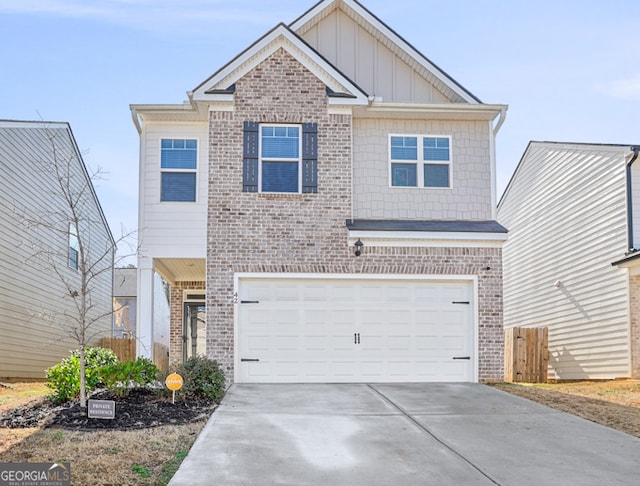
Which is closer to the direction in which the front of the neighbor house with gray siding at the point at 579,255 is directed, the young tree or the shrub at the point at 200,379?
the shrub

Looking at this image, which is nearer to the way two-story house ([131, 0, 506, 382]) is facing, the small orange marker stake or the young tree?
the small orange marker stake

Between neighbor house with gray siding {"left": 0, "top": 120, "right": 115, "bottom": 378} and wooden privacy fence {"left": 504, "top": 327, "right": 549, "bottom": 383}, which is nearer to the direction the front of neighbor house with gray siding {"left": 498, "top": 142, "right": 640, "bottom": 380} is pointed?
the wooden privacy fence

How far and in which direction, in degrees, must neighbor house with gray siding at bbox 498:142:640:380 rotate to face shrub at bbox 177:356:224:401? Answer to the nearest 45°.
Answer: approximately 90° to its right

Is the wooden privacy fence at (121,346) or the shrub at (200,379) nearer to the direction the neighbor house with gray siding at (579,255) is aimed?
the shrub

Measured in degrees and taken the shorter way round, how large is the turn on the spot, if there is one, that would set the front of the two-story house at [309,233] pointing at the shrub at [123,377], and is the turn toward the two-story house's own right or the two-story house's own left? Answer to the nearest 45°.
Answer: approximately 45° to the two-story house's own right

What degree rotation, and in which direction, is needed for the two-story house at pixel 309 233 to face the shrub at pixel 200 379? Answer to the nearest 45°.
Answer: approximately 45° to its right

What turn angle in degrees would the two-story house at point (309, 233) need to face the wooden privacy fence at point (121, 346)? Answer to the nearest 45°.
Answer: approximately 135° to its right

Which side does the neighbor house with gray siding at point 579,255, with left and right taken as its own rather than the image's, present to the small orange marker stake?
right

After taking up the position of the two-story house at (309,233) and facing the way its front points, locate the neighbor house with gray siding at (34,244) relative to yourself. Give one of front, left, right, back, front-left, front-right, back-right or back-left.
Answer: back-right

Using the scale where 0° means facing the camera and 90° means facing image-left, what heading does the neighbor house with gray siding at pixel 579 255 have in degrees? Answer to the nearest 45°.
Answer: approximately 315°

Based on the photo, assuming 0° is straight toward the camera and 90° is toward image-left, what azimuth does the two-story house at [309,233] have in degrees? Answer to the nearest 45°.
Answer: approximately 0°
